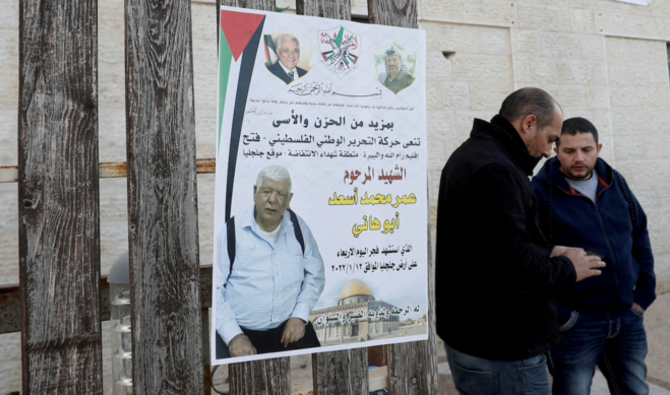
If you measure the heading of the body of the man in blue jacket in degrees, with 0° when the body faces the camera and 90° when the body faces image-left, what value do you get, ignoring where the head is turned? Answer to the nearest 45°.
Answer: approximately 0°

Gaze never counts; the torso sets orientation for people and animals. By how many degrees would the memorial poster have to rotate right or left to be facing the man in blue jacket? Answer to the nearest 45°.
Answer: approximately 90° to its left

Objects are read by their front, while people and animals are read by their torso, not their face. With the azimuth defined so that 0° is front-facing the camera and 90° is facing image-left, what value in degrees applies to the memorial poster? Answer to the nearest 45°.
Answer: approximately 315°

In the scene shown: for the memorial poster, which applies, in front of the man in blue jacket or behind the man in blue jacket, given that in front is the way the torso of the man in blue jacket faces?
in front

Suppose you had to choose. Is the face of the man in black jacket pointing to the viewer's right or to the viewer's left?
to the viewer's right

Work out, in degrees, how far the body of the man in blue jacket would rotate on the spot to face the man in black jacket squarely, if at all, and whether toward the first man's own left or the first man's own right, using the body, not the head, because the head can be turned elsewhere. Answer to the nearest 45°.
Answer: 0° — they already face them

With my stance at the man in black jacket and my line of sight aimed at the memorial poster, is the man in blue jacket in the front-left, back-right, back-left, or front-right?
back-right
